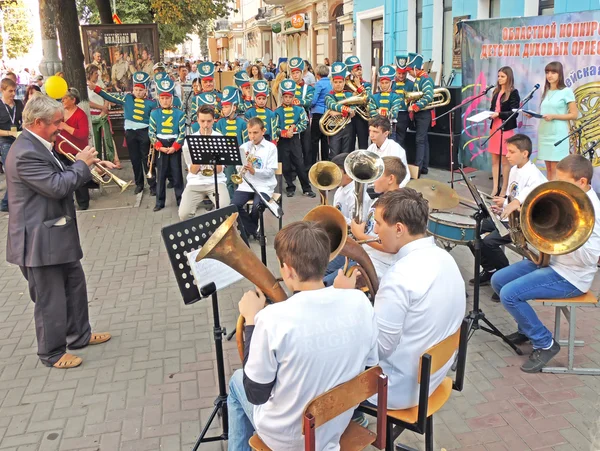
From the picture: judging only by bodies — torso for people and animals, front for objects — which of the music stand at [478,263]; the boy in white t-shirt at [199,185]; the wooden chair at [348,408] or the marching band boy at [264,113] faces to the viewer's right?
the music stand

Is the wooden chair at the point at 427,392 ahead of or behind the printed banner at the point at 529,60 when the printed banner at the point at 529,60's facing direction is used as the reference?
ahead

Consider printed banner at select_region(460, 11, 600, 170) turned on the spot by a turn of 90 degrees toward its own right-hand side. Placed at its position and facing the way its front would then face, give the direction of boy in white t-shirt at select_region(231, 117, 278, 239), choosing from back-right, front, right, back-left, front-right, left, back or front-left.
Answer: left

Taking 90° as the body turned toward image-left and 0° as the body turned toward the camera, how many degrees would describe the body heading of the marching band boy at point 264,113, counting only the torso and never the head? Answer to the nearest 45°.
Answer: approximately 0°

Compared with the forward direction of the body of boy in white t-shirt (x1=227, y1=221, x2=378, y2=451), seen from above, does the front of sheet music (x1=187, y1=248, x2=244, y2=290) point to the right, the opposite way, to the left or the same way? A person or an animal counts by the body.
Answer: the opposite way

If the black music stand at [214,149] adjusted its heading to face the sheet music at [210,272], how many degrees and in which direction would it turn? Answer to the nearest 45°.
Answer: approximately 180°

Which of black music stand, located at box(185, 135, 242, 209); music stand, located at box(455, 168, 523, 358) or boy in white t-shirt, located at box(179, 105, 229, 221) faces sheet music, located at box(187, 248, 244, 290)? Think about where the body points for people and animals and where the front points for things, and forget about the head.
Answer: the boy in white t-shirt

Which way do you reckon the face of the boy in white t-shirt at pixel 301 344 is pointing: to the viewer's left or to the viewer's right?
to the viewer's left

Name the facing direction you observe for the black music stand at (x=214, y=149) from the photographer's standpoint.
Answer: facing away from the viewer

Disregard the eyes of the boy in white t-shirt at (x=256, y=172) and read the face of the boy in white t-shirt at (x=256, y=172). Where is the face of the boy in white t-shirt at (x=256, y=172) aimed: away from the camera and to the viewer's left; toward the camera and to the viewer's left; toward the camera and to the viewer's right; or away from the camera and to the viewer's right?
toward the camera and to the viewer's left

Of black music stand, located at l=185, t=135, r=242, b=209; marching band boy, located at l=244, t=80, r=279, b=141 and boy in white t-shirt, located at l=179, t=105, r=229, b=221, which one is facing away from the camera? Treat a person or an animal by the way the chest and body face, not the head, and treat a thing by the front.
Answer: the black music stand
